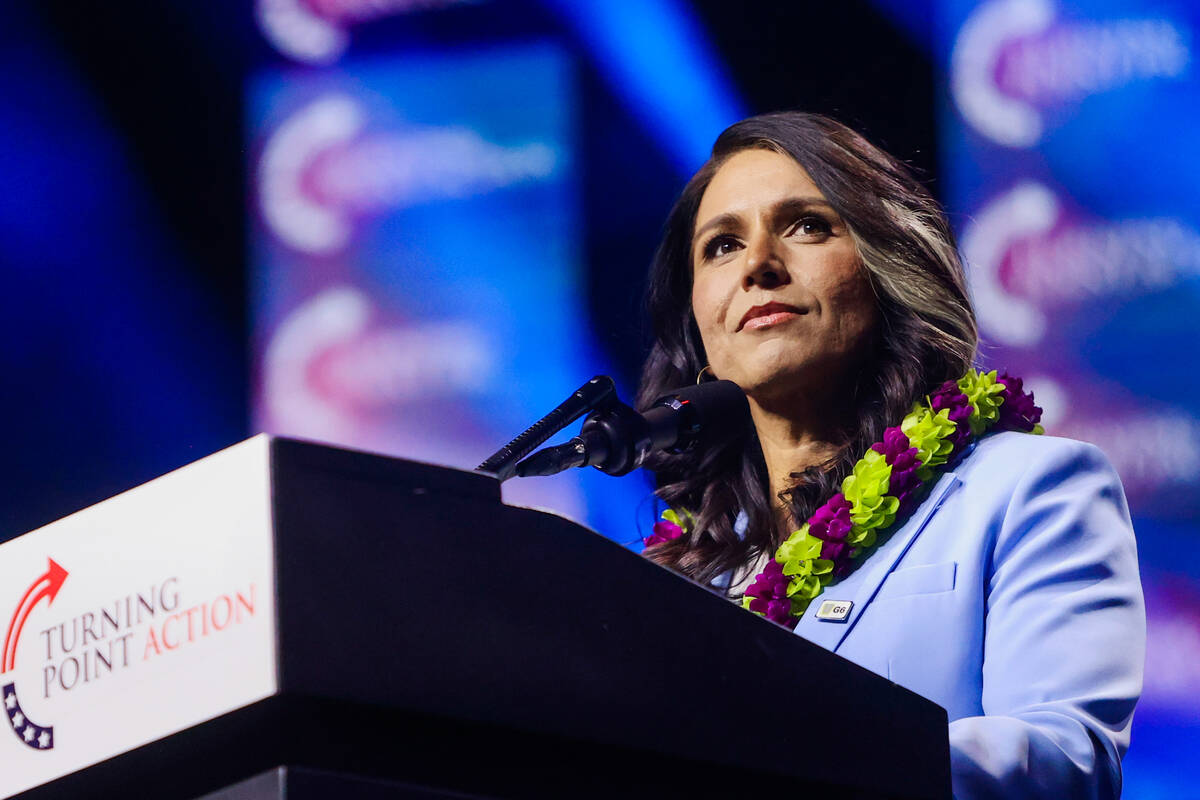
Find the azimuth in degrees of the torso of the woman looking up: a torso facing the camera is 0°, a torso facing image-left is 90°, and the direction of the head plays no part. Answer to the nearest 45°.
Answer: approximately 45°

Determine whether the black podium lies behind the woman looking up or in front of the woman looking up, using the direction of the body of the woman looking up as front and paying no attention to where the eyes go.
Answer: in front
